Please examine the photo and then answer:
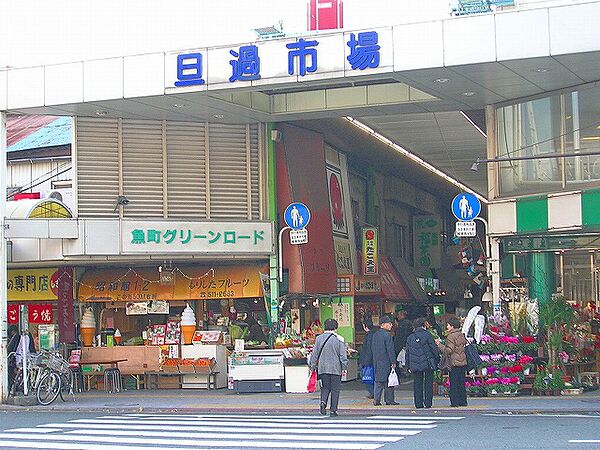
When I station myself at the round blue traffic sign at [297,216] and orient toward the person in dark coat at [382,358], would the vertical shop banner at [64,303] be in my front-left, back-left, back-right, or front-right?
back-right

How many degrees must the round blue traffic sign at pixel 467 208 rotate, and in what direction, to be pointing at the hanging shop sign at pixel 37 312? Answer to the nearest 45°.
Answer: approximately 90° to its right

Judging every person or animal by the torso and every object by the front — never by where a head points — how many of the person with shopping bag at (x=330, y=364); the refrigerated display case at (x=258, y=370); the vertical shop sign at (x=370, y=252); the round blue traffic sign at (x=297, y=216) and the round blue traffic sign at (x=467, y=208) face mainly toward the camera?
4

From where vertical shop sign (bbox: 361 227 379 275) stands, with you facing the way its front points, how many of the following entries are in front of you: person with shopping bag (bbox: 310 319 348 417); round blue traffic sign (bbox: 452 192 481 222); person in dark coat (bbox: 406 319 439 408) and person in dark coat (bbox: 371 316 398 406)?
4

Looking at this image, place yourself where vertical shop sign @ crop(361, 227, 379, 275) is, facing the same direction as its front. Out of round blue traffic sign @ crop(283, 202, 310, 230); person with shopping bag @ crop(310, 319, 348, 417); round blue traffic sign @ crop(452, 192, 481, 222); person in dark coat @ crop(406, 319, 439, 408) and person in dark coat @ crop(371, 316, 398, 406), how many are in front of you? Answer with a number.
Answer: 5

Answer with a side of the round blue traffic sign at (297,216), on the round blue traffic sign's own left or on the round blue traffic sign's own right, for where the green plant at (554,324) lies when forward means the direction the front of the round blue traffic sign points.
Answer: on the round blue traffic sign's own left

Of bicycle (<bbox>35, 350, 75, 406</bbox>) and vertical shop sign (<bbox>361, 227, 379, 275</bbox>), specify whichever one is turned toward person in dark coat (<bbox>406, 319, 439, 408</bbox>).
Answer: the vertical shop sign

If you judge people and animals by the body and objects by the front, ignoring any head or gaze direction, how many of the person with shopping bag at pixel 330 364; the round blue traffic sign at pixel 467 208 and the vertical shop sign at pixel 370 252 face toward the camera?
2

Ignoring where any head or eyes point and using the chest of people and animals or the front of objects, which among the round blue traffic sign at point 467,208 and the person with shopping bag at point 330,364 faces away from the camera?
the person with shopping bag

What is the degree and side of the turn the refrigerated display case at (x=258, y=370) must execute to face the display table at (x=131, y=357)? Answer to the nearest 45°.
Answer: approximately 135° to its right
